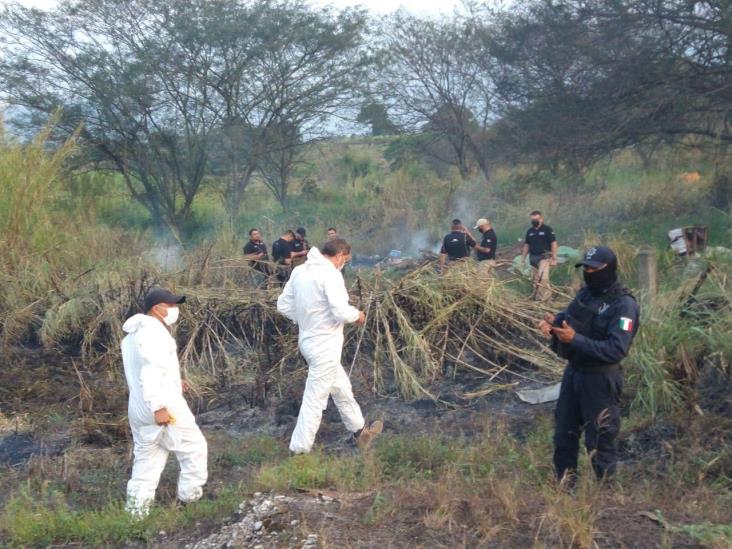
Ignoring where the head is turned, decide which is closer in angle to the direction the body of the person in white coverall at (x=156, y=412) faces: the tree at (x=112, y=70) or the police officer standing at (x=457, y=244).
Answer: the police officer standing

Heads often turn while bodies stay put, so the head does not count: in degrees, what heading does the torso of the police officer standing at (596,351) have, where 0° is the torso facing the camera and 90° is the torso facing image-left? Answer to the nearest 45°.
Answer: approximately 45°

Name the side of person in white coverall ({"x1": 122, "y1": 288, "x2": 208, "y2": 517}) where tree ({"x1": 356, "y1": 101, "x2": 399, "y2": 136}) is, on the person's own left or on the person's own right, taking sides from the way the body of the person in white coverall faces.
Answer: on the person's own left

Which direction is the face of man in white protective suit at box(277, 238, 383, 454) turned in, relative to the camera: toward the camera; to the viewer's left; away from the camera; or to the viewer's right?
to the viewer's right

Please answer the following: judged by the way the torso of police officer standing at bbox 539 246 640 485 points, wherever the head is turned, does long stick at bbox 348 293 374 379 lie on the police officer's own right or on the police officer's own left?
on the police officer's own right

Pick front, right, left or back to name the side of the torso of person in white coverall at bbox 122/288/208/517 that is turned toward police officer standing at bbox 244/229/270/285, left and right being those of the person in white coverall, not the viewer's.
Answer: left

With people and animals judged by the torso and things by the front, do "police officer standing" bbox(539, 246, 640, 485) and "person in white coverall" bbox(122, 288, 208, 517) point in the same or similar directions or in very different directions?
very different directions

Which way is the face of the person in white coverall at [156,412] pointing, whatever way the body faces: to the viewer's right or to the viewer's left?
to the viewer's right
